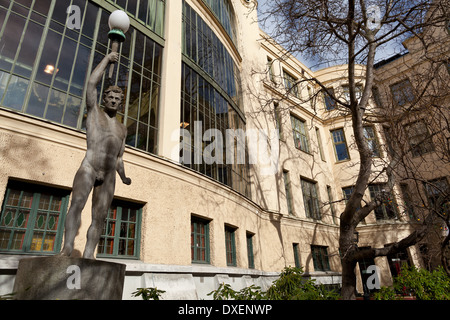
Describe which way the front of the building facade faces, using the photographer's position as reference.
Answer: facing the viewer and to the right of the viewer

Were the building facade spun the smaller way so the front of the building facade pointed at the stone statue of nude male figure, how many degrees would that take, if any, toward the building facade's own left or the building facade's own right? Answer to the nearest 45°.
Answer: approximately 45° to the building facade's own right

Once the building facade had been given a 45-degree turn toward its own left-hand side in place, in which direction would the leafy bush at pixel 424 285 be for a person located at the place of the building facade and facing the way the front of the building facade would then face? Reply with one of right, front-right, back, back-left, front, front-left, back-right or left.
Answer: front
